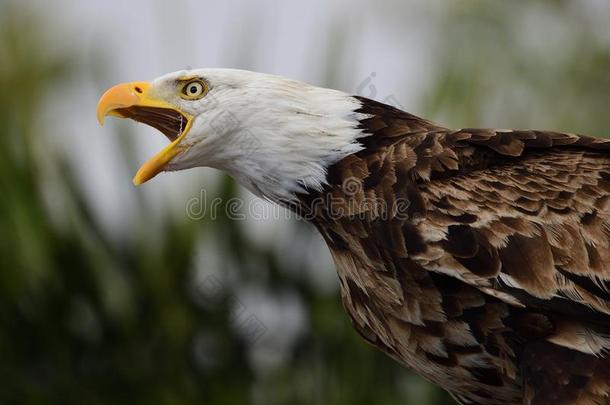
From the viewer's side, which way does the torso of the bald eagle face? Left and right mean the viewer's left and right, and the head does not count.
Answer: facing to the left of the viewer
